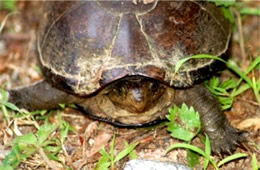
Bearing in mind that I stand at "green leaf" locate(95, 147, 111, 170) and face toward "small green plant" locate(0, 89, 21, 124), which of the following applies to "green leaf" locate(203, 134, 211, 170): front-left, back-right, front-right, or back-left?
back-right

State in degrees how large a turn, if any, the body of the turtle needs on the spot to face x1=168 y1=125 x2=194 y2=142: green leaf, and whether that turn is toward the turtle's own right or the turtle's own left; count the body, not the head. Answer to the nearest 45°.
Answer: approximately 45° to the turtle's own left

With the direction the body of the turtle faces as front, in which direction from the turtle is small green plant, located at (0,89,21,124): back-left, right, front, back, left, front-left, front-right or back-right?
right

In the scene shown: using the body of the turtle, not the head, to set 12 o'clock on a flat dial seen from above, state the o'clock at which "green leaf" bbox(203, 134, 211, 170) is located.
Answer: The green leaf is roughly at 10 o'clock from the turtle.

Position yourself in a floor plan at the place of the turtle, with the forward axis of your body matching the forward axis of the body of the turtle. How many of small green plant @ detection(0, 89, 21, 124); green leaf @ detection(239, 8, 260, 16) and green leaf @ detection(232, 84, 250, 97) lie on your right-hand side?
1

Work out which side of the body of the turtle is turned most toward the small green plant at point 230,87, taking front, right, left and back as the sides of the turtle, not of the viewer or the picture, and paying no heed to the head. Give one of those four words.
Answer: left

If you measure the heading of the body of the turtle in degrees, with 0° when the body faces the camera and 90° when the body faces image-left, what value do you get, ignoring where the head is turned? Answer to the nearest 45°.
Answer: approximately 0°

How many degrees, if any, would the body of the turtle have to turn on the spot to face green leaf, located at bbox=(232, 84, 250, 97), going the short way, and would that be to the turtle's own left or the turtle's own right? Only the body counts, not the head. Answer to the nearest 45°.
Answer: approximately 90° to the turtle's own left

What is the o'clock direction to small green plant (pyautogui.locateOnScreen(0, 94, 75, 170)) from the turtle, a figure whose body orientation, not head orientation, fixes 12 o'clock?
The small green plant is roughly at 2 o'clock from the turtle.

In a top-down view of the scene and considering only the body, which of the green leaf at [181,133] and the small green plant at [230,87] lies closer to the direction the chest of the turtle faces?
the green leaf

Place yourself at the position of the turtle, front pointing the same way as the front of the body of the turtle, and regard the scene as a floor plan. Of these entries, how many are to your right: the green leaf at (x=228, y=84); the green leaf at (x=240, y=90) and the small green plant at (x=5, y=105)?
1
